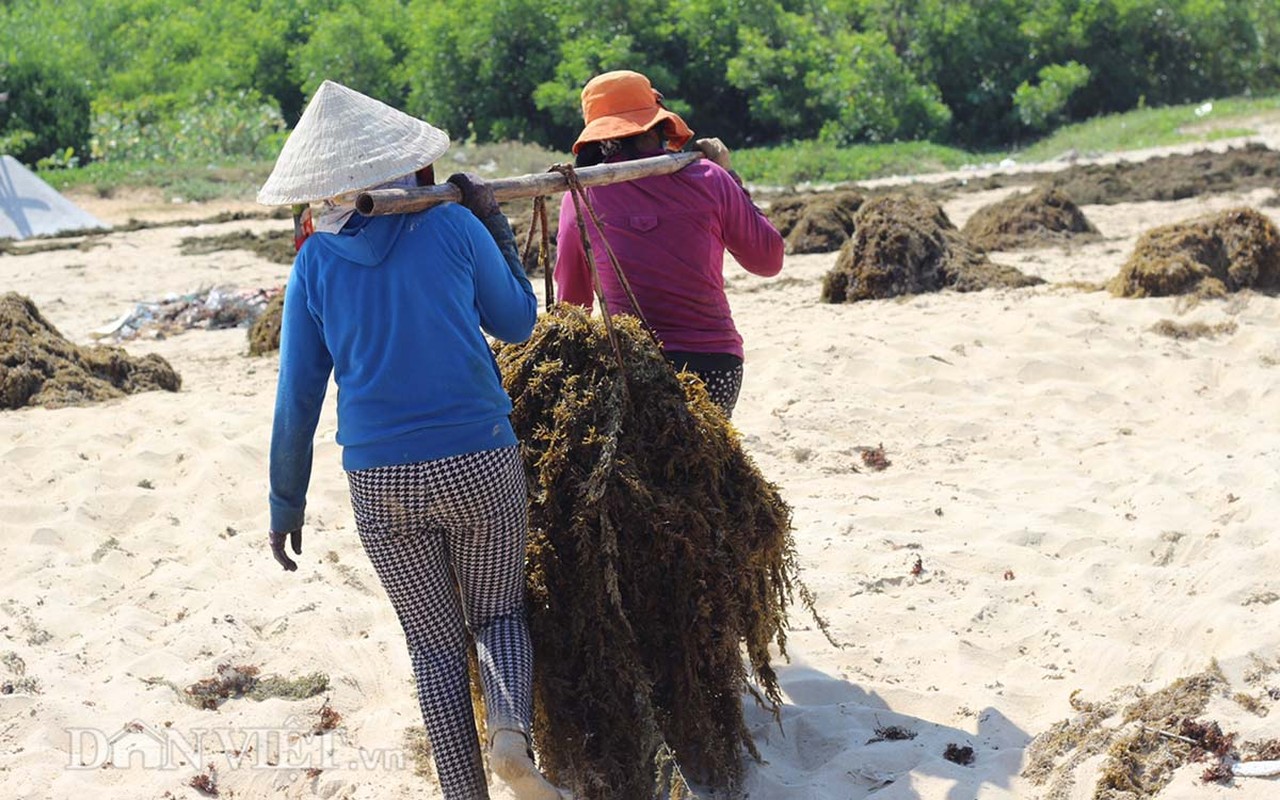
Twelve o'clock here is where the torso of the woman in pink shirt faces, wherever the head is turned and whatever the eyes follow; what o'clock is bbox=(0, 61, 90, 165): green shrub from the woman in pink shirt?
The green shrub is roughly at 11 o'clock from the woman in pink shirt.

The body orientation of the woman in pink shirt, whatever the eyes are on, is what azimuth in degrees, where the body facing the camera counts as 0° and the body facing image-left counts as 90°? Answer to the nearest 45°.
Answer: approximately 180°

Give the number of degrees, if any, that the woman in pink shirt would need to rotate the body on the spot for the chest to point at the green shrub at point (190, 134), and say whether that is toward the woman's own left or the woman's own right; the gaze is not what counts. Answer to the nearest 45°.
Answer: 0° — they already face it

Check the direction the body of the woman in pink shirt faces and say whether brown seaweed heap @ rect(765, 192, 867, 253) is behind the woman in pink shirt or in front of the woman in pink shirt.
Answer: in front

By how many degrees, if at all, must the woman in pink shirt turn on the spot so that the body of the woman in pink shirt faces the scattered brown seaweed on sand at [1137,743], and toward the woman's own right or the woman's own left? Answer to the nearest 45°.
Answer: approximately 135° to the woman's own right

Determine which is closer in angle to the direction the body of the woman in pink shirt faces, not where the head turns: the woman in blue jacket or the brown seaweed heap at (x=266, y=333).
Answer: the brown seaweed heap

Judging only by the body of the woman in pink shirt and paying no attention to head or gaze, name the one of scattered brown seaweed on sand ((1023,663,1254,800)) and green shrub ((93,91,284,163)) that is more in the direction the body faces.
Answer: the green shrub

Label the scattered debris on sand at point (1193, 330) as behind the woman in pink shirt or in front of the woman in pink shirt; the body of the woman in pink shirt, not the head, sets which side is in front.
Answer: in front

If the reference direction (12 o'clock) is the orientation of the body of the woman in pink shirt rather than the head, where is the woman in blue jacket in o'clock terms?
The woman in blue jacket is roughly at 7 o'clock from the woman in pink shirt.

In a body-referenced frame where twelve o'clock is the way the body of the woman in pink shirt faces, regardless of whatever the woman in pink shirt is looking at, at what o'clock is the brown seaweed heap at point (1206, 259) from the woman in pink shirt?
The brown seaweed heap is roughly at 1 o'clock from the woman in pink shirt.

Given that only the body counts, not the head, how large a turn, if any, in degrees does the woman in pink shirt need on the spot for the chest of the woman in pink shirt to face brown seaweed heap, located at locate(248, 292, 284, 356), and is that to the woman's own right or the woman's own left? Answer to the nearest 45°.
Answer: approximately 45° to the woman's own left

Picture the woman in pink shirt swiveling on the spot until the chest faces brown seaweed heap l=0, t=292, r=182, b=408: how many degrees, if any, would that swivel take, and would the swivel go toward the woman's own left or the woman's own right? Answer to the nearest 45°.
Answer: approximately 45° to the woman's own left

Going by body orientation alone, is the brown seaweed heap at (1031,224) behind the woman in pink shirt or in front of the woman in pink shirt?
in front

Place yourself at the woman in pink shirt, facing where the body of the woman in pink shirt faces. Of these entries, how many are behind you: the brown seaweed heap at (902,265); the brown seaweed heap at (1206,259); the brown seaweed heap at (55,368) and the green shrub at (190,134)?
0

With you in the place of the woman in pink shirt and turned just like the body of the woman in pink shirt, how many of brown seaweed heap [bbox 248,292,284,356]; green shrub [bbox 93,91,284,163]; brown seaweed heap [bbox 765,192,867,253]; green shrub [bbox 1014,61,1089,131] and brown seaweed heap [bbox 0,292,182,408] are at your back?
0
